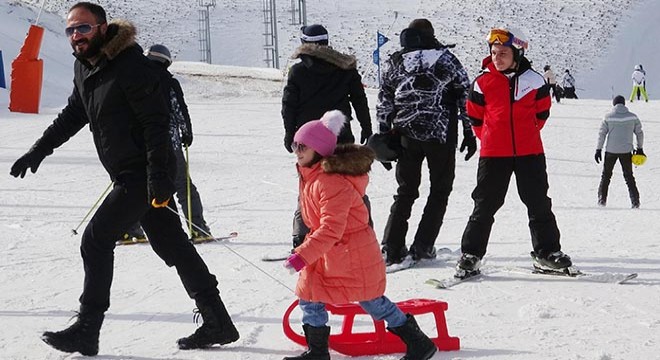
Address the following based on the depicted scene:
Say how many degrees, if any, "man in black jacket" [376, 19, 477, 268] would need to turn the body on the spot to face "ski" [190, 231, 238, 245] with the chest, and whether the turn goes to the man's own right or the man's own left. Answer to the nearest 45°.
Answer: approximately 45° to the man's own left

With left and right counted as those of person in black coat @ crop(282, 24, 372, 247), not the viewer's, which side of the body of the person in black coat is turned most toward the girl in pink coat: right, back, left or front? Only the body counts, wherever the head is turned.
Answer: back

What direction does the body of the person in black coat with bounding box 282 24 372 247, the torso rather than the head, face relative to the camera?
away from the camera

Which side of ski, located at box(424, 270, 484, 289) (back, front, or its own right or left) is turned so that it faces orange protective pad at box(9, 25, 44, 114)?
right

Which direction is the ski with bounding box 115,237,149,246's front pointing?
to the viewer's left

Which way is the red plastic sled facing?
to the viewer's left

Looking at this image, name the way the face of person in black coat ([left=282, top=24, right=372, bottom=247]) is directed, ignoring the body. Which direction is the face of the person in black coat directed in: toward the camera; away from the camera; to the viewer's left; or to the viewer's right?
away from the camera

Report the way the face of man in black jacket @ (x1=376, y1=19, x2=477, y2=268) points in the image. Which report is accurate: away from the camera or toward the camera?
away from the camera

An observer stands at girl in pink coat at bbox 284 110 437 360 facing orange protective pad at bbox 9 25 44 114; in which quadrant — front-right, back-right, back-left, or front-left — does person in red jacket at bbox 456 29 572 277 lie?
front-right

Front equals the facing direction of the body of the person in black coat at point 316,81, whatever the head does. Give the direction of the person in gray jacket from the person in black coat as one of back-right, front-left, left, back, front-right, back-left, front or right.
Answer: front-right

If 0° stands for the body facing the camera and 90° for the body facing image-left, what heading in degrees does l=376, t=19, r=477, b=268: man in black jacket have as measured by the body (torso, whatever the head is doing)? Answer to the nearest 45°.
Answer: approximately 180°

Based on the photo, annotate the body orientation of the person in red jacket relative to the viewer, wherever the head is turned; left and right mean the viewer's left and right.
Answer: facing the viewer

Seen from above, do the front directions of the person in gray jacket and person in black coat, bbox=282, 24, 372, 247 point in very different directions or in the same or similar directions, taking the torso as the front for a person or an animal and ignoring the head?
same or similar directions

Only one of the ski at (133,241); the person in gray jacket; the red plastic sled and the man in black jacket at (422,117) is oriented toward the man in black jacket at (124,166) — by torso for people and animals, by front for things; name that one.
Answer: the red plastic sled

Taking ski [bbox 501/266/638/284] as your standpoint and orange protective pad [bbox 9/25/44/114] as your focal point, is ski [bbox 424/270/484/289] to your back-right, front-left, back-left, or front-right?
front-left
